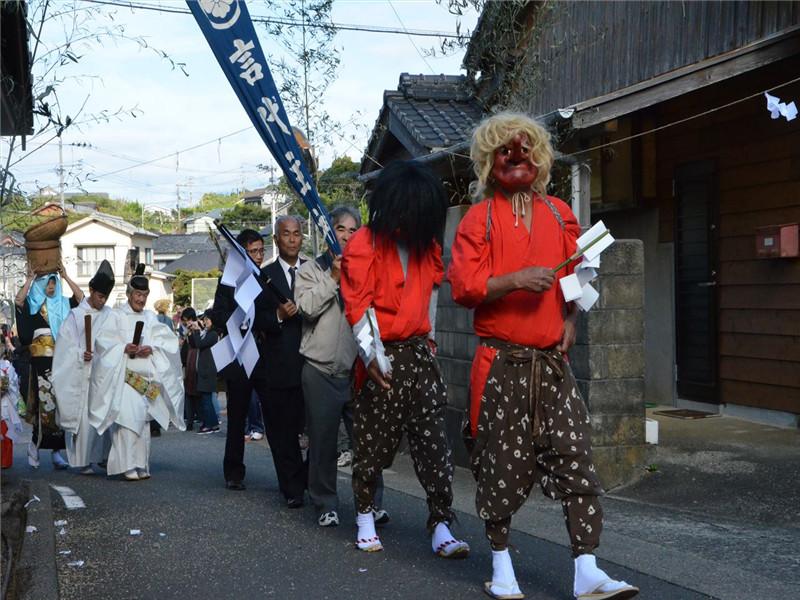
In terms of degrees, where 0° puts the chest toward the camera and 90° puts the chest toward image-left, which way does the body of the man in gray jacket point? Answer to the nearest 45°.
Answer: approximately 315°

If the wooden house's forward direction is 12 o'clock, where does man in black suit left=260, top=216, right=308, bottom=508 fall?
The man in black suit is roughly at 12 o'clock from the wooden house.

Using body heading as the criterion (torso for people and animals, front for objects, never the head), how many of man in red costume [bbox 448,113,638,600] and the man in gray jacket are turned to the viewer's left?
0

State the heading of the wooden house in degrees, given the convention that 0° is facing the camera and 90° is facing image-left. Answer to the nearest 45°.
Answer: approximately 45°

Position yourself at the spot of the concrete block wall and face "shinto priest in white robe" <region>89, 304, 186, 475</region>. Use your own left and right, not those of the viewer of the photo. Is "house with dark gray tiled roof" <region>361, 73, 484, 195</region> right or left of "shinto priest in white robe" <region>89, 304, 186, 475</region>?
right

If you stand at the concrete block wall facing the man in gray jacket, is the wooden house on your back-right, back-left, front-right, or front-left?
back-right

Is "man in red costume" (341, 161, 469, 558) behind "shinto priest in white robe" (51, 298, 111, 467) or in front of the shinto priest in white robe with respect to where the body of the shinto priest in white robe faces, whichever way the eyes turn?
in front

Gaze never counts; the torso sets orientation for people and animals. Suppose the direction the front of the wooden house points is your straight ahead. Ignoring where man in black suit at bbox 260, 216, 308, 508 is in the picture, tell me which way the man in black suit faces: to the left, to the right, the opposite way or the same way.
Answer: to the left
